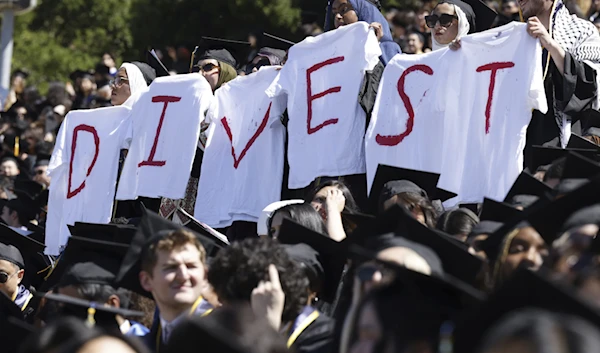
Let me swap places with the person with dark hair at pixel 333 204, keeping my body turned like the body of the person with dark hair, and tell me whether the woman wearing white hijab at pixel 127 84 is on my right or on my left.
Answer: on my right

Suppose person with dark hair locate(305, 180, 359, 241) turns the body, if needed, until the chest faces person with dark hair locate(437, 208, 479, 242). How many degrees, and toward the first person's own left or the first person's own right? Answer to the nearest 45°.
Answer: approximately 90° to the first person's own left

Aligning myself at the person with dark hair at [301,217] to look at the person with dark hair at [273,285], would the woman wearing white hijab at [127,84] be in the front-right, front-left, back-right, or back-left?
back-right

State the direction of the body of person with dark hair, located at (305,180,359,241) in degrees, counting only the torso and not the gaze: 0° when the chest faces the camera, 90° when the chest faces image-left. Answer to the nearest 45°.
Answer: approximately 45°

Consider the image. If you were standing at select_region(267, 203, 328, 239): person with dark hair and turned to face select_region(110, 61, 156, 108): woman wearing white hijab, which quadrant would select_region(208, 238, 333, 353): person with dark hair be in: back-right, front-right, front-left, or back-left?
back-left

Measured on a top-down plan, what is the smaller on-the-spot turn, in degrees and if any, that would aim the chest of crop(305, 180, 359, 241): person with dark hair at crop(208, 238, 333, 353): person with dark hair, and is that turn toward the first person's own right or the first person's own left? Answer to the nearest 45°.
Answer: approximately 45° to the first person's own left

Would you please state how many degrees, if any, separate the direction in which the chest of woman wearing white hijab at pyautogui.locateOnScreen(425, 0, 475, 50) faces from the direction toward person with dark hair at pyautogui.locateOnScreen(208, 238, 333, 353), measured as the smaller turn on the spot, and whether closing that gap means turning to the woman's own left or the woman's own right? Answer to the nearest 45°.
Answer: approximately 45° to the woman's own left

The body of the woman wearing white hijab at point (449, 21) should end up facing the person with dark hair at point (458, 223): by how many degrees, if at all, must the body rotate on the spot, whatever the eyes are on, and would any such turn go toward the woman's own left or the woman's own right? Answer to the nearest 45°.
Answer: approximately 45° to the woman's own left

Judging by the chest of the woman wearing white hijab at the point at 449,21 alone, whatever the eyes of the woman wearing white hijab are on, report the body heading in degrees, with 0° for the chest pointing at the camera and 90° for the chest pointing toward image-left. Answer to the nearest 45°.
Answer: approximately 45°

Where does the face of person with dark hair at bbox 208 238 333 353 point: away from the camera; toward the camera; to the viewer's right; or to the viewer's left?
away from the camera
